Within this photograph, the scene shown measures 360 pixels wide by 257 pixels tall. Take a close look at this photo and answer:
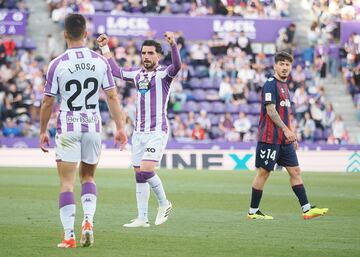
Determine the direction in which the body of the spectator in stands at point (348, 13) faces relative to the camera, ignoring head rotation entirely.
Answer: toward the camera

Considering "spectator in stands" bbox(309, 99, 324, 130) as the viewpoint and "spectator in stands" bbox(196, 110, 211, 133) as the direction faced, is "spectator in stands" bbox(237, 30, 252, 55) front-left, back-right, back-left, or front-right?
front-right

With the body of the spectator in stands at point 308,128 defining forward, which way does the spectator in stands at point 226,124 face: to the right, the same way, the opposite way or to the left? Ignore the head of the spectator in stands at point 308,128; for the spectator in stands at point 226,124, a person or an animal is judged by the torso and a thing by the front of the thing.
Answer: the same way

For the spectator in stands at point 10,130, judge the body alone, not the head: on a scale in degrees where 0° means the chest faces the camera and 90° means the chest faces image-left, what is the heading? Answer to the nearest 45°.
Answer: approximately 0°

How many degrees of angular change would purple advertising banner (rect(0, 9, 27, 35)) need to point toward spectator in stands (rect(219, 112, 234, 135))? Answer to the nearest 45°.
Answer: approximately 45° to its left

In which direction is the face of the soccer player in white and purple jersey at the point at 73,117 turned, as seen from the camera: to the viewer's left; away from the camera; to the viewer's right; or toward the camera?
away from the camera

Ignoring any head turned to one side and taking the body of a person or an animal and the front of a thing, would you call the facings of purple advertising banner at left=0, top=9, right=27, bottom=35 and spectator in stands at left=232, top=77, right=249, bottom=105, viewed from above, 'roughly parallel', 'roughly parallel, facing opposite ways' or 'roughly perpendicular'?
roughly parallel

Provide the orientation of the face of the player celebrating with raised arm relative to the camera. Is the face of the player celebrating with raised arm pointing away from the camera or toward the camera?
toward the camera

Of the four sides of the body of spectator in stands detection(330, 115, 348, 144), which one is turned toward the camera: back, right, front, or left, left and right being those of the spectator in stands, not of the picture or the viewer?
front

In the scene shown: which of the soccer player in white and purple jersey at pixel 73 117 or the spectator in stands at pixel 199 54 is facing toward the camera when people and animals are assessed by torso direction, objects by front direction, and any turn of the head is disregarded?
the spectator in stands

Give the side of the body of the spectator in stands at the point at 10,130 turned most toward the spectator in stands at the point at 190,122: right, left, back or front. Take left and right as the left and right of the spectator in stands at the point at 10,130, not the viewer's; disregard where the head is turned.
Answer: left

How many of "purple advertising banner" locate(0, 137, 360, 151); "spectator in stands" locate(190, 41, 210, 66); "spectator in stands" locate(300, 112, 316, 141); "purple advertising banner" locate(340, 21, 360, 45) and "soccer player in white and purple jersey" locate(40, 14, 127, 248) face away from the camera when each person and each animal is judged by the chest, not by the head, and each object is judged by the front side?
1

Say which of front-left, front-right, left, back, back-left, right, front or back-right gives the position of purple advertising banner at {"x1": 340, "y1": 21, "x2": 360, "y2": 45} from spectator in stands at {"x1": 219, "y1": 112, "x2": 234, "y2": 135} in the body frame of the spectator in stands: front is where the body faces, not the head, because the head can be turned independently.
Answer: back-left

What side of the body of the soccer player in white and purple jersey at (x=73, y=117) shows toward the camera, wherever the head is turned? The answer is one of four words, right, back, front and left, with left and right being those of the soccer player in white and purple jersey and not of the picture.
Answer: back

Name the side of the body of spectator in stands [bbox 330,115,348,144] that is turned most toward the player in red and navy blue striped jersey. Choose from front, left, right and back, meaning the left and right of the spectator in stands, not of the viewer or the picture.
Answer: front

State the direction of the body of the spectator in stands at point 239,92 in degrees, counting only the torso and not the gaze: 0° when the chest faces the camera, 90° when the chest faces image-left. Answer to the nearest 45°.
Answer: approximately 0°

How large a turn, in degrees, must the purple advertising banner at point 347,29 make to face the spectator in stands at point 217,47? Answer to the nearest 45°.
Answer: approximately 45° to its right

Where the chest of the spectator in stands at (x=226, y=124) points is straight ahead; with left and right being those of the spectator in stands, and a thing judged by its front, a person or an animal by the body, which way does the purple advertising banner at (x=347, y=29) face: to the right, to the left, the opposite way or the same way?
the same way

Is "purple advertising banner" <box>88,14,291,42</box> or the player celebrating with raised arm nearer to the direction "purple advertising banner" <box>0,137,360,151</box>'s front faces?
the player celebrating with raised arm
